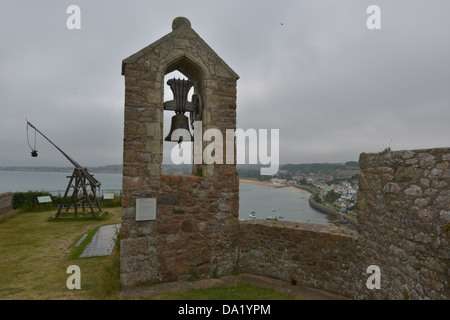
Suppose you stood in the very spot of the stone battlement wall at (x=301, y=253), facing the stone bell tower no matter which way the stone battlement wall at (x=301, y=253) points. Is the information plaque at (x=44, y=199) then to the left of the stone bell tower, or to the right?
right

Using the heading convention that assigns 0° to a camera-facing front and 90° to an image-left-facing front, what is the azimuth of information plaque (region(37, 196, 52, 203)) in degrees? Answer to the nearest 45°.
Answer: approximately 0°

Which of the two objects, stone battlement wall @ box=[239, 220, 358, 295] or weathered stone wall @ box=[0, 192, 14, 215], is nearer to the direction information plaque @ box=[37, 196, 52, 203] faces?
the stone battlement wall

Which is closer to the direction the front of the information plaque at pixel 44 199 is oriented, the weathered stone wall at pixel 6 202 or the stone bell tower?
the stone bell tower

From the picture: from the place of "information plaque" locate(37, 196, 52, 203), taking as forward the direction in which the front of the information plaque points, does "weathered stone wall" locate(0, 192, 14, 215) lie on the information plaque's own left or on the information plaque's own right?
on the information plaque's own right

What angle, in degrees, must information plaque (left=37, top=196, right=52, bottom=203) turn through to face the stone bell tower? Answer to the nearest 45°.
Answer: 0° — it already faces it
